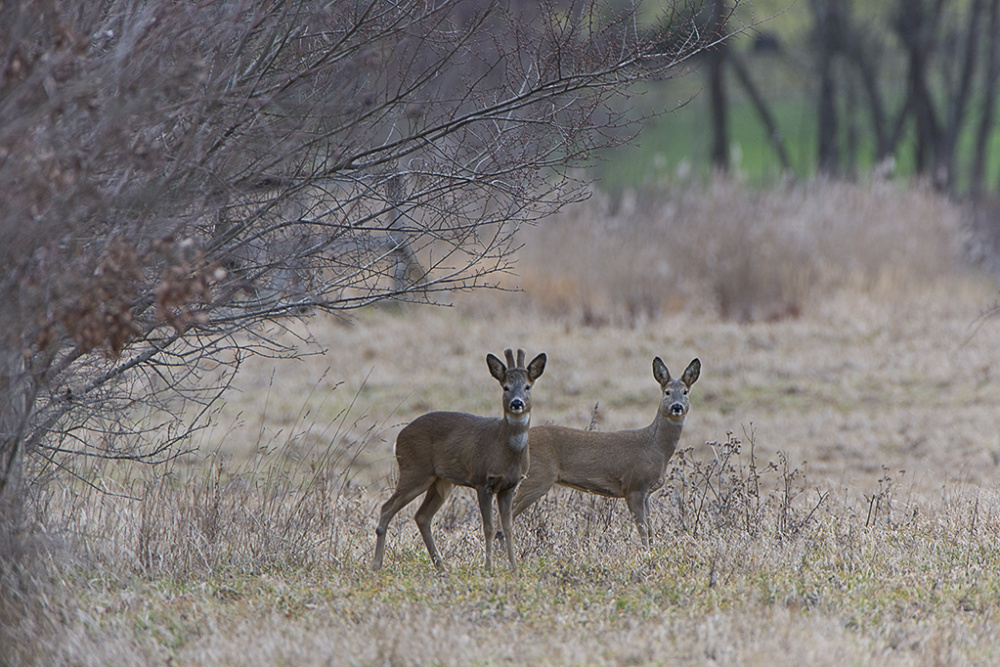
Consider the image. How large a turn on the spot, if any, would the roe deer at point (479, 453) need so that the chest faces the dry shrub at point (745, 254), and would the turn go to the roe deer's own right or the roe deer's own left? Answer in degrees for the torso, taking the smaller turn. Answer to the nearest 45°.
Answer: approximately 135° to the roe deer's own left

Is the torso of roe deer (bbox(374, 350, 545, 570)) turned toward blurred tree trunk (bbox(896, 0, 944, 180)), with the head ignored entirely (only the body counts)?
no

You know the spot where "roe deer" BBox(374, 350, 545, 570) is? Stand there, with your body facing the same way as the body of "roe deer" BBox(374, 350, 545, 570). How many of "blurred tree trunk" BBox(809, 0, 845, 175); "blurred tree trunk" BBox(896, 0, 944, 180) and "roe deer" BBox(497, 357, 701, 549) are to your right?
0

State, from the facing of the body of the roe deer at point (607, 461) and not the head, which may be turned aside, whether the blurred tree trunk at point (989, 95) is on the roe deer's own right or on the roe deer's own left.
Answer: on the roe deer's own left

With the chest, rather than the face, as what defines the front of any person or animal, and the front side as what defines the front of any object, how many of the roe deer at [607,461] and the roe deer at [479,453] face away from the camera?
0

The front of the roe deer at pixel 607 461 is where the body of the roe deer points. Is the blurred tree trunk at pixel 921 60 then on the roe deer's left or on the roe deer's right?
on the roe deer's left

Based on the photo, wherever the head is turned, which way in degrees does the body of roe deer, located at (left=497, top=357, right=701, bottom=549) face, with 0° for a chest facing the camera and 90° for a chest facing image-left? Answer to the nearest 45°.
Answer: approximately 270°

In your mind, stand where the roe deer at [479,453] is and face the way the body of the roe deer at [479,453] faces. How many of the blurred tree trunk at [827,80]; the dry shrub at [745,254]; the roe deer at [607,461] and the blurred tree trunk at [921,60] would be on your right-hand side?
0

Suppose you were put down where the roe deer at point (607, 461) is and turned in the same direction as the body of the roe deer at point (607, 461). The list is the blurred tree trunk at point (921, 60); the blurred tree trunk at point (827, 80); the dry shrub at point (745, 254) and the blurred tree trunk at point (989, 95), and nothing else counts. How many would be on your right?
0

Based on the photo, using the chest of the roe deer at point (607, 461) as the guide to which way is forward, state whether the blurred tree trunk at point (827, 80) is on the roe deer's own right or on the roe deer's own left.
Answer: on the roe deer's own left

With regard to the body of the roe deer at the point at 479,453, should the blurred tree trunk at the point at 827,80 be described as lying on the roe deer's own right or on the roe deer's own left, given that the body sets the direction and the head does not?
on the roe deer's own left

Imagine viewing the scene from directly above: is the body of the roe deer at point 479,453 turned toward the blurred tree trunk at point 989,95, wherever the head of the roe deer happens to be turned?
no

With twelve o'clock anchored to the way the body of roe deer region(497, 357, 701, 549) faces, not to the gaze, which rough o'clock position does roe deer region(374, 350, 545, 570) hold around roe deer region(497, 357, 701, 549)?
roe deer region(374, 350, 545, 570) is roughly at 4 o'clock from roe deer region(497, 357, 701, 549).
